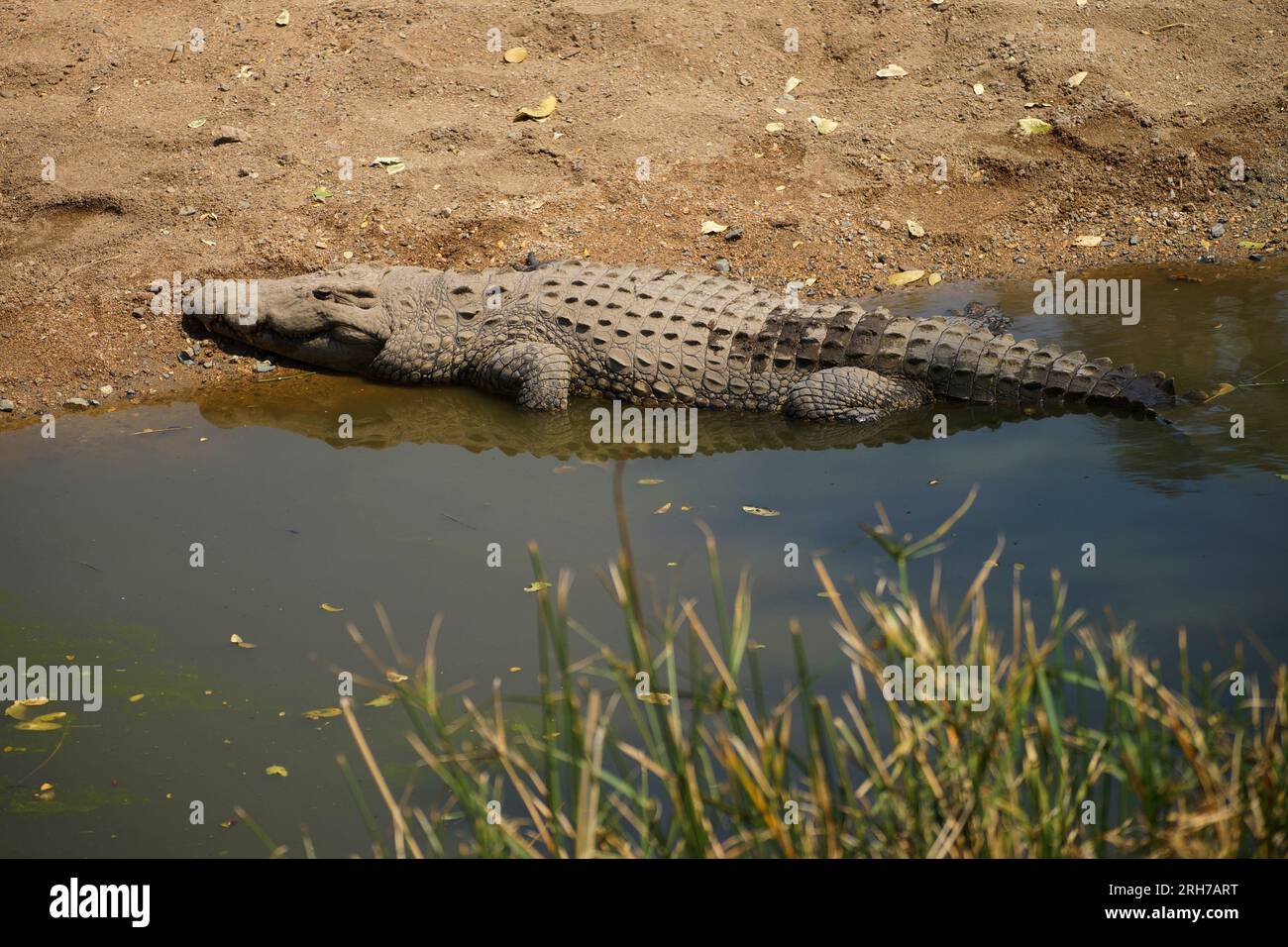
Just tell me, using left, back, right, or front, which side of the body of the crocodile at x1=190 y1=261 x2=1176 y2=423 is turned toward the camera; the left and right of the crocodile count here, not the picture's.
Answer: left

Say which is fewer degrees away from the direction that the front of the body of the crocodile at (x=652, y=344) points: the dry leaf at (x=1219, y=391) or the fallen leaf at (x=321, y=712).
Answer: the fallen leaf

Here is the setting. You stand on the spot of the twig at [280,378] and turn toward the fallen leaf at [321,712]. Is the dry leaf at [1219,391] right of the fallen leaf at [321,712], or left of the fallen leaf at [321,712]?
left

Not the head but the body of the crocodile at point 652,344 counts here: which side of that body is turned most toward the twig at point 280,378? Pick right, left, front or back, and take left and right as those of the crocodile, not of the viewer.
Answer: front

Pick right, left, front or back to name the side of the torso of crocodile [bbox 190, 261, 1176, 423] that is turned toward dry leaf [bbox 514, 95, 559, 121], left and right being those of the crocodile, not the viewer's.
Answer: right

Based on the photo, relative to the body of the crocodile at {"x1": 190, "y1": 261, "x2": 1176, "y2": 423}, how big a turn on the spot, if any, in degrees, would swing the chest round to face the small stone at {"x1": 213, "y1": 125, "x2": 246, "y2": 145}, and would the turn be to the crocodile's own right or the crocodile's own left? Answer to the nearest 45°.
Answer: approximately 45° to the crocodile's own right
